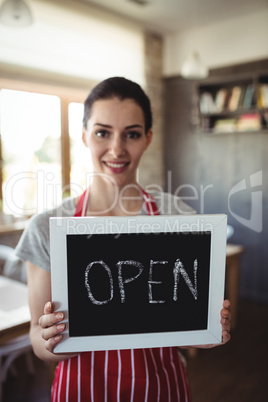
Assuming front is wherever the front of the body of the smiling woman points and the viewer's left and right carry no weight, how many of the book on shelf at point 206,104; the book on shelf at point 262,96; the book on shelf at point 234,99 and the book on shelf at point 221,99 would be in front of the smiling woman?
0

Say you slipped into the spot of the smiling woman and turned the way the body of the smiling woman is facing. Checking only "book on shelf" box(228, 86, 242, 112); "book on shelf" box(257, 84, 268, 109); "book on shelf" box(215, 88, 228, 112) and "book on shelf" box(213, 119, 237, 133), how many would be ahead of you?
0

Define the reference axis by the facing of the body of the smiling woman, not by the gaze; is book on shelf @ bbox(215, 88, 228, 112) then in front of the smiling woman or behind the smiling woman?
behind

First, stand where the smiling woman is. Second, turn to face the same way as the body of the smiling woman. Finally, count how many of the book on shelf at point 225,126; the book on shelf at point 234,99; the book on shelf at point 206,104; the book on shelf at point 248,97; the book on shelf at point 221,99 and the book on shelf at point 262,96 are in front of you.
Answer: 0

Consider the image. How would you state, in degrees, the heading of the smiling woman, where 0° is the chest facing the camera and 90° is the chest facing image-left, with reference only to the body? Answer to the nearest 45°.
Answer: approximately 0°

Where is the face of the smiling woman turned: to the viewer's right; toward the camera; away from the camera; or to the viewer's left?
toward the camera

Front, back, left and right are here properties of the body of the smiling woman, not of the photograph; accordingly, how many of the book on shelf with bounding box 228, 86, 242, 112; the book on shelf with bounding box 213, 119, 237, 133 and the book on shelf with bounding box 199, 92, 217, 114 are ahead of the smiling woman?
0

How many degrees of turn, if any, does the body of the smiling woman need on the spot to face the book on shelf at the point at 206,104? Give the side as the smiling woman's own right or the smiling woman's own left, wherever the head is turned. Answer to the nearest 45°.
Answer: approximately 180°

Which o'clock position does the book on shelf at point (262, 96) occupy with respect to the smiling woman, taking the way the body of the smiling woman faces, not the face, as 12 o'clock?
The book on shelf is roughly at 7 o'clock from the smiling woman.

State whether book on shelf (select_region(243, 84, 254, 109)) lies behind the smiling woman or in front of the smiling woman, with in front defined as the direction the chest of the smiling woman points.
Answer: behind

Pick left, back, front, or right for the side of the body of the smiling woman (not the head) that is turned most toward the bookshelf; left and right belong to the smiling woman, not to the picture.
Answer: back

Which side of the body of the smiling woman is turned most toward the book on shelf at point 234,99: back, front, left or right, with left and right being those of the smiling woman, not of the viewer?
back
